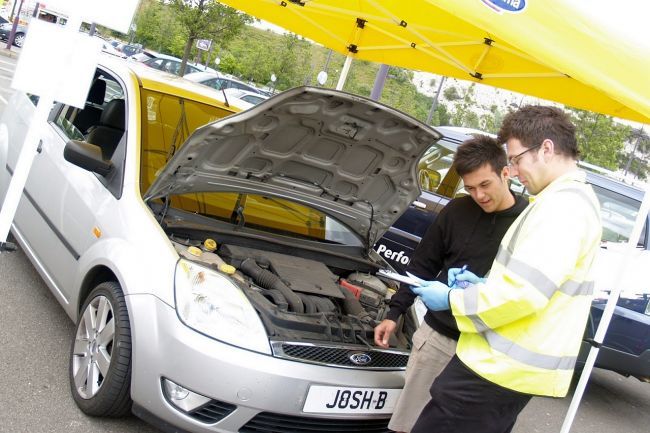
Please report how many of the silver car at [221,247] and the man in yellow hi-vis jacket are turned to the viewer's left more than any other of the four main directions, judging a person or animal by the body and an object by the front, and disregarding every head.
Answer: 1

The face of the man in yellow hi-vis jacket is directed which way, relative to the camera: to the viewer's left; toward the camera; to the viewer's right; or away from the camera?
to the viewer's left

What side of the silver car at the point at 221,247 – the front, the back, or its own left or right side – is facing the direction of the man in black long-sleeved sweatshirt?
front

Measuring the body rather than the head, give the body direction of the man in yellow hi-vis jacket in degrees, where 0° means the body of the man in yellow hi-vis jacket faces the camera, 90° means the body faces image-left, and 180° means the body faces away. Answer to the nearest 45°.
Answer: approximately 90°

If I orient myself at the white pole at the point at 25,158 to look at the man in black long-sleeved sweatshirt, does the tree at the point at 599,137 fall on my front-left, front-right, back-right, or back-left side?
front-left

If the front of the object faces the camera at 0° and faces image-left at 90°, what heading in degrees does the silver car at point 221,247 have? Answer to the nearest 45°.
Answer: approximately 315°

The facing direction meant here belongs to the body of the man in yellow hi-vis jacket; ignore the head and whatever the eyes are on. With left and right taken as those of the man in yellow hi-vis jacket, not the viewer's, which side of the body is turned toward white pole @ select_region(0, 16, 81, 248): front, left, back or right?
front

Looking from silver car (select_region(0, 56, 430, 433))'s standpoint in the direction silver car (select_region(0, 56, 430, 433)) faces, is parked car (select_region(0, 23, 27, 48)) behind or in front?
behind

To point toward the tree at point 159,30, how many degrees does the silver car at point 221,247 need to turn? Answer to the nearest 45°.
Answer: approximately 135° to its left
